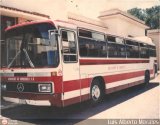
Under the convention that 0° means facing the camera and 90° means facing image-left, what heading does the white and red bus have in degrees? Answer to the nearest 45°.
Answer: approximately 45°
